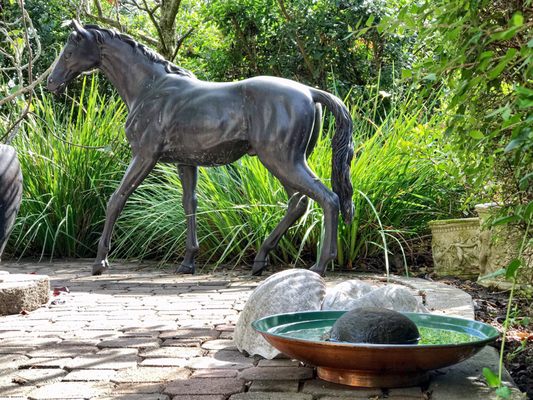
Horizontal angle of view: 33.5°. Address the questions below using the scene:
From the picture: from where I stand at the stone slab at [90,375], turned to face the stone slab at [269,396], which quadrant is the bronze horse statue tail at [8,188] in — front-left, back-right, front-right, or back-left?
back-left

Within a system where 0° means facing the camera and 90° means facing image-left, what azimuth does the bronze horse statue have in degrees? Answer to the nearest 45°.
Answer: approximately 90°

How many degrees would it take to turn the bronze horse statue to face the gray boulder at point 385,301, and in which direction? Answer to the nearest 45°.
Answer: approximately 90° to its left

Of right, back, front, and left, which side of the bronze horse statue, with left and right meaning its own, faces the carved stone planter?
back

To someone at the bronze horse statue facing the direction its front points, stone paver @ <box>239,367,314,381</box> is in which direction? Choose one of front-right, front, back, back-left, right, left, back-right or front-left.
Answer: left

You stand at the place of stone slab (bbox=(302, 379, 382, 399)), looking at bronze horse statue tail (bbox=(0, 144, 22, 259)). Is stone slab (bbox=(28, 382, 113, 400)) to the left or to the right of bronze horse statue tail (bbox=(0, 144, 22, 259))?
left

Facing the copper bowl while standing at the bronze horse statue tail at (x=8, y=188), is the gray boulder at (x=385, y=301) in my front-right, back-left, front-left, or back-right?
front-left

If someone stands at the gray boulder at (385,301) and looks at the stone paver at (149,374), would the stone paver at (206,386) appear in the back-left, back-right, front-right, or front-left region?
front-left

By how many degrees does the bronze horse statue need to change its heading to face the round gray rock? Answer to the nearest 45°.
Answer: approximately 90° to its left

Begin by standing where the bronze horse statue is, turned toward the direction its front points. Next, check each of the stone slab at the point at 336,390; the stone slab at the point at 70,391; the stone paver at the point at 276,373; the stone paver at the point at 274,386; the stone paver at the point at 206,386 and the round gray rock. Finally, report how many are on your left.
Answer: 6

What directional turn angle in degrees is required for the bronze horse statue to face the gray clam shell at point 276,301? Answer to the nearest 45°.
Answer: approximately 90° to its left

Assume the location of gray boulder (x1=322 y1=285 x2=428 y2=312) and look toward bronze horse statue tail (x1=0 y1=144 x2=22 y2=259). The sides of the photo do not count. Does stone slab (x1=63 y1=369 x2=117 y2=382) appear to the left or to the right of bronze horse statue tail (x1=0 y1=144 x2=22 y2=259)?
left

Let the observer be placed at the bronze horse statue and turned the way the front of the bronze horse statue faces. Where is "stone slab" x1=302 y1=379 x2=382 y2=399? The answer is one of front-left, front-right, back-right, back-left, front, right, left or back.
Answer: left

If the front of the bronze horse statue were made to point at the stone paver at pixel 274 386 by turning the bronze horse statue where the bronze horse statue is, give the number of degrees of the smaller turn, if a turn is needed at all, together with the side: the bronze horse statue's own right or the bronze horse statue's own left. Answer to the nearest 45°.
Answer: approximately 90° to the bronze horse statue's own left
